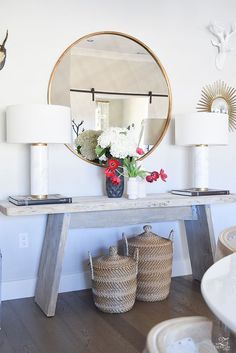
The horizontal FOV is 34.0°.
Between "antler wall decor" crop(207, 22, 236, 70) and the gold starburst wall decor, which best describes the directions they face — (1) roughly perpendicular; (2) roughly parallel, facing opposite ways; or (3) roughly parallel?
roughly parallel

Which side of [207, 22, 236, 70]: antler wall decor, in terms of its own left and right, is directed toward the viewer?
front

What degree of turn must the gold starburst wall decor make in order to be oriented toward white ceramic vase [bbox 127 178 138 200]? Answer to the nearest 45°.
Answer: approximately 45° to its right

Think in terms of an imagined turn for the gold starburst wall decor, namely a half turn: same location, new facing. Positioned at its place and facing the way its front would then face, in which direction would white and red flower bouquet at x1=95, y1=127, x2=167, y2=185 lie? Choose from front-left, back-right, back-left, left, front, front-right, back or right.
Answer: back-left

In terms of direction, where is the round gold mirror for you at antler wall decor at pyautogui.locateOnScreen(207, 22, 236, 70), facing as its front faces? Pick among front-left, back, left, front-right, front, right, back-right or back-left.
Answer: front-right

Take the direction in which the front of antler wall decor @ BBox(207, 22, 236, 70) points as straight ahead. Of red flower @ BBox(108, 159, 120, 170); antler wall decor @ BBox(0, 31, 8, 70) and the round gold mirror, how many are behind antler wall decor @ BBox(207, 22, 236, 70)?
0

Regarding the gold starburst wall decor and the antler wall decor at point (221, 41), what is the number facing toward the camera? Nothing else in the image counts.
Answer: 2

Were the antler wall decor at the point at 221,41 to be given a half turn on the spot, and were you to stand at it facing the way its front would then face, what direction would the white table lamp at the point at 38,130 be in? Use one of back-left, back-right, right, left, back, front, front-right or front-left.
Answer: back-left

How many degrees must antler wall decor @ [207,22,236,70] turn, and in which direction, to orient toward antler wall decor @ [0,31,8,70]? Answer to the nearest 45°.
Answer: approximately 45° to its right

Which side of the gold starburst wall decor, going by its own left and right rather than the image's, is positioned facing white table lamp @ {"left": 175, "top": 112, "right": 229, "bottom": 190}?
front

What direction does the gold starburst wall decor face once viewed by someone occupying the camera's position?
facing the viewer

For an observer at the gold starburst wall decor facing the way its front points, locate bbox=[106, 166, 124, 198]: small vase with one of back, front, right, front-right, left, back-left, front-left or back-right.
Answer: front-right
